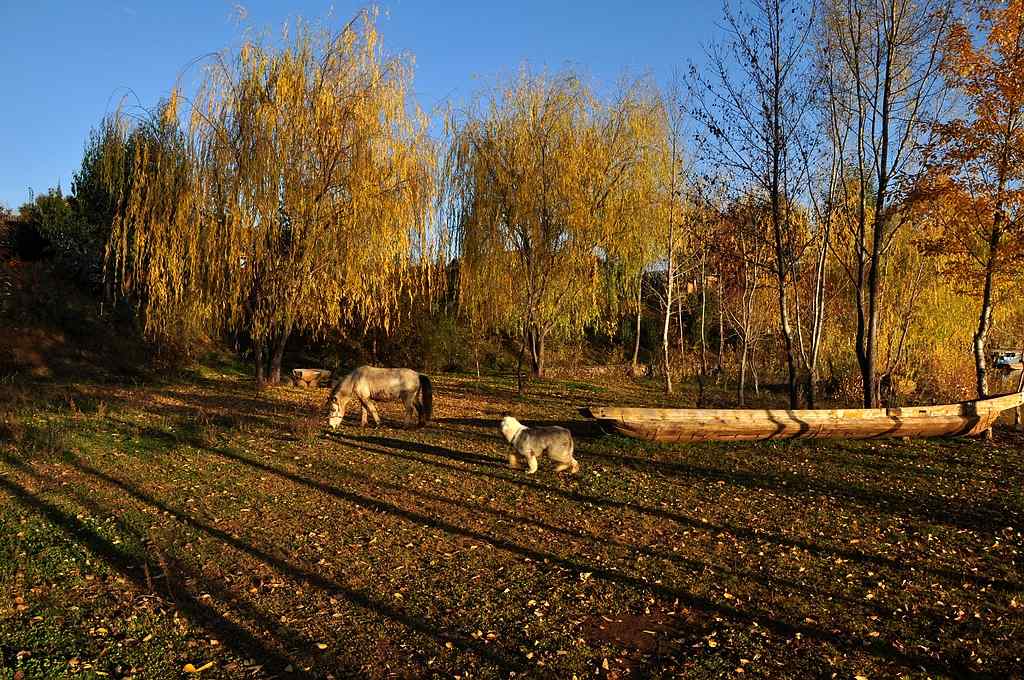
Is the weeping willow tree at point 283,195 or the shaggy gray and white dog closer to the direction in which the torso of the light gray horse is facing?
the weeping willow tree

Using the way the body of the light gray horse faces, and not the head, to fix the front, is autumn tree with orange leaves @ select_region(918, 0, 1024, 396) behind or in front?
behind

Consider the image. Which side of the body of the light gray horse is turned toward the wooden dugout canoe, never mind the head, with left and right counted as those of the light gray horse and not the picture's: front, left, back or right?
back

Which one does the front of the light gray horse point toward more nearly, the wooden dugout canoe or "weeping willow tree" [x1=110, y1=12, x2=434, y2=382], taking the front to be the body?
the weeping willow tree

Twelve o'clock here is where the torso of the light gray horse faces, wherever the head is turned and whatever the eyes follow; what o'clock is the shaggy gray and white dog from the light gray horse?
The shaggy gray and white dog is roughly at 8 o'clock from the light gray horse.

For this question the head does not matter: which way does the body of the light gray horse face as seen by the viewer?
to the viewer's left

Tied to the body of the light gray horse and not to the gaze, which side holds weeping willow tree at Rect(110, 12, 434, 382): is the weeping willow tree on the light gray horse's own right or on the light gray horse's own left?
on the light gray horse's own right

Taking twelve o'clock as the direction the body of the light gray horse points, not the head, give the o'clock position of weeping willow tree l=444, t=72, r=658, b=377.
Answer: The weeping willow tree is roughly at 4 o'clock from the light gray horse.

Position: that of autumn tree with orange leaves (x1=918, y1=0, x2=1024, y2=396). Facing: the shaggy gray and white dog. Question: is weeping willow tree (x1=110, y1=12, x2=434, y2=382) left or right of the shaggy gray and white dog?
right
